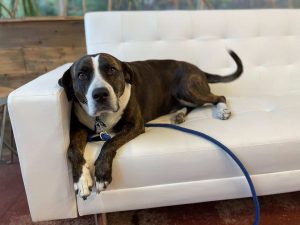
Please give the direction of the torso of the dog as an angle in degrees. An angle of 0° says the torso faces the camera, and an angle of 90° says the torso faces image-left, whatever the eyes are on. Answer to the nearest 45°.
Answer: approximately 45°

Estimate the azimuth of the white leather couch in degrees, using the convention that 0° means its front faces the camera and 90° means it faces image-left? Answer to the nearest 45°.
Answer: approximately 0°
